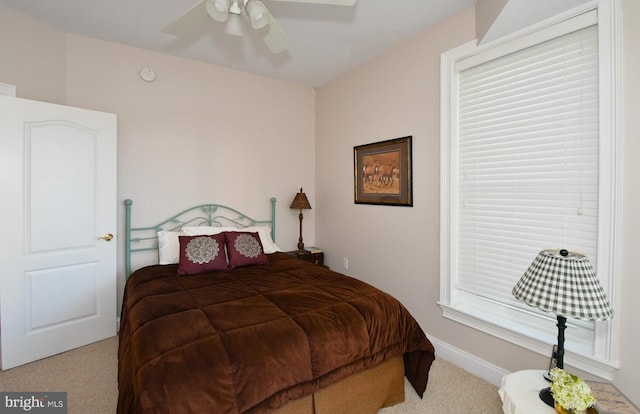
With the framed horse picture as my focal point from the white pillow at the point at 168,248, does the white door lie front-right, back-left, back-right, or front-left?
back-right

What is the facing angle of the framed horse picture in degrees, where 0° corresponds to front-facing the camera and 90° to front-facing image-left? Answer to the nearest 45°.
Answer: approximately 45°

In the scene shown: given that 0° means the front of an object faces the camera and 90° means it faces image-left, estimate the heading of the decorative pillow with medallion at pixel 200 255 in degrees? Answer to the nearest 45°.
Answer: approximately 0°

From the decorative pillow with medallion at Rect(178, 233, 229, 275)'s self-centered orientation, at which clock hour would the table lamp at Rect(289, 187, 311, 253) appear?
The table lamp is roughly at 8 o'clock from the decorative pillow with medallion.

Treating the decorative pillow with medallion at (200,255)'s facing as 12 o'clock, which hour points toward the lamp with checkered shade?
The lamp with checkered shade is roughly at 11 o'clock from the decorative pillow with medallion.

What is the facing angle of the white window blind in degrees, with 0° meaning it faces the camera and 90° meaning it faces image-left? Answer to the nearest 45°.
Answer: approximately 45°

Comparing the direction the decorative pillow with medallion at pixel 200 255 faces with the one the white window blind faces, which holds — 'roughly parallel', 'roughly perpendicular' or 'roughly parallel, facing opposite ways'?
roughly perpendicular

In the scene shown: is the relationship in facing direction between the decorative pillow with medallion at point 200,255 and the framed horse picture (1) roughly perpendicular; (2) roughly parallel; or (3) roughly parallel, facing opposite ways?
roughly perpendicular
